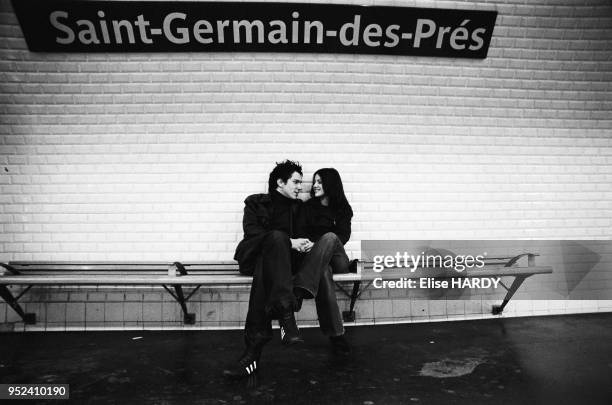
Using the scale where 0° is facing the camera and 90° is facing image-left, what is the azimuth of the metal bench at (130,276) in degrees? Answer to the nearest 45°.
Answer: approximately 0°

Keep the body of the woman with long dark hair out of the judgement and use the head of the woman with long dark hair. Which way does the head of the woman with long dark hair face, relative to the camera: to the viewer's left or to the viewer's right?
to the viewer's left

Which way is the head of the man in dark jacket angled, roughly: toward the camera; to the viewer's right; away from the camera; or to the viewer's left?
to the viewer's right
